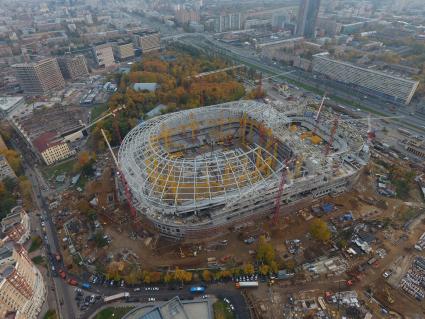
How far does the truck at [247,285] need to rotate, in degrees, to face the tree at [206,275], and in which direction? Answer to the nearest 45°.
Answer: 0° — it already faces it

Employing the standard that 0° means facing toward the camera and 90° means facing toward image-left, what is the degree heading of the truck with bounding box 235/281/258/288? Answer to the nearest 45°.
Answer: approximately 90°

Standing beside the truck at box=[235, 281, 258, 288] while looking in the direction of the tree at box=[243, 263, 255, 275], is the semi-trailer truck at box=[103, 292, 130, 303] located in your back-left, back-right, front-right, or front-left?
back-left

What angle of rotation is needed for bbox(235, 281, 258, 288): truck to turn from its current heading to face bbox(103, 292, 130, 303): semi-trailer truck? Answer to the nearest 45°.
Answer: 0° — it already faces it

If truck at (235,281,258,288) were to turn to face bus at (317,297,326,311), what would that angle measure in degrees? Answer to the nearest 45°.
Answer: approximately 180°

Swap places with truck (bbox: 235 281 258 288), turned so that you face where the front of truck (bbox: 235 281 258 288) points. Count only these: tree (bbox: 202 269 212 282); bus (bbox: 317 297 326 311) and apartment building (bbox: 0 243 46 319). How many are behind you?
1

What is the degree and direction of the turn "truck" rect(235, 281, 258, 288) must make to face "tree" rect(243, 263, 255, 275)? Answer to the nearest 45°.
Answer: approximately 90° to its right

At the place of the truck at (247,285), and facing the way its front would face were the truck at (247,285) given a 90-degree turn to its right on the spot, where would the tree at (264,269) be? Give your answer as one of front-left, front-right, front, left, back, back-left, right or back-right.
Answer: front-right

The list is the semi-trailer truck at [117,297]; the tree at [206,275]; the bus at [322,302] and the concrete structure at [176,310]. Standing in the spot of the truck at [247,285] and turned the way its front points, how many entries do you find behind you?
1
